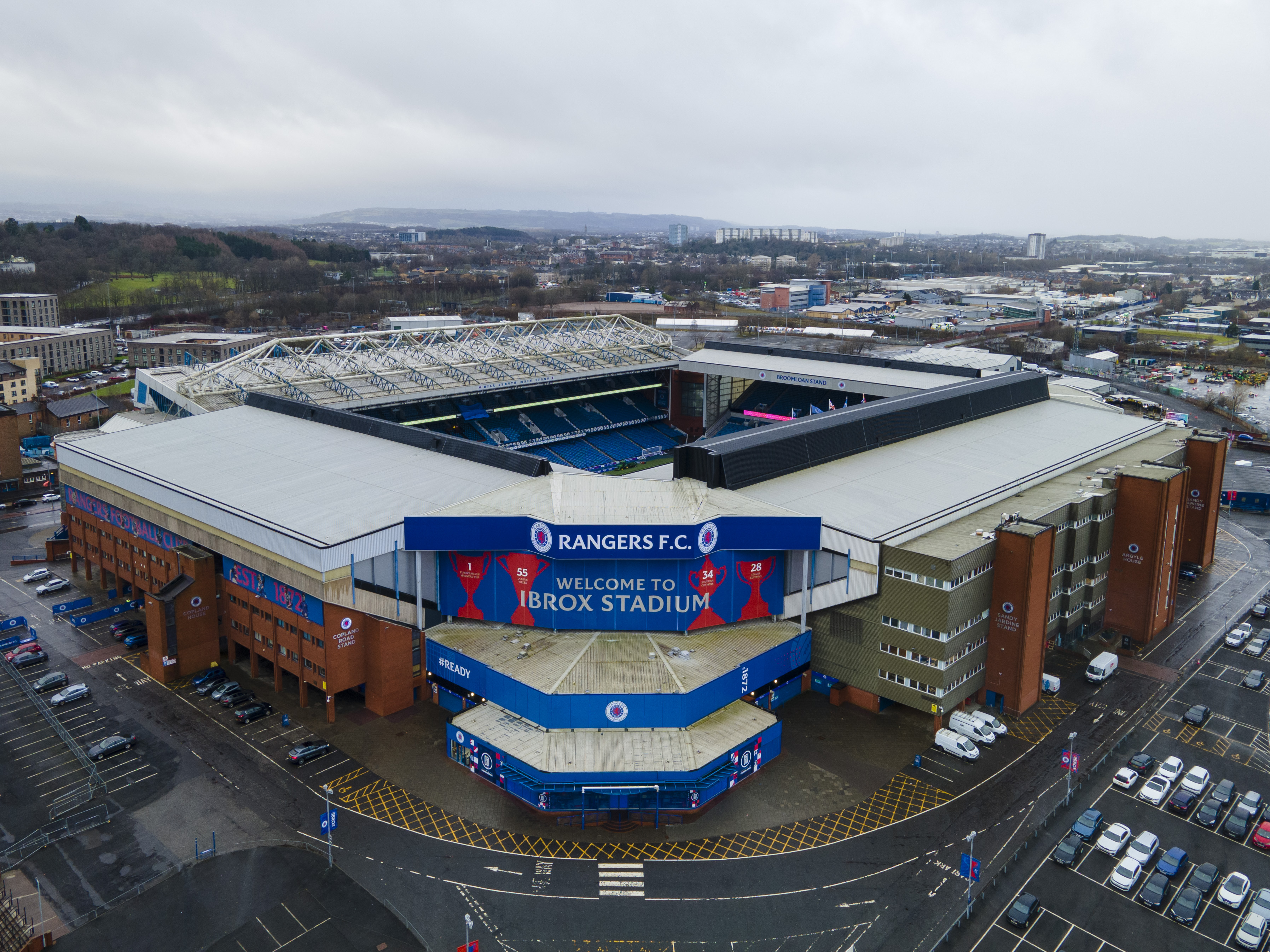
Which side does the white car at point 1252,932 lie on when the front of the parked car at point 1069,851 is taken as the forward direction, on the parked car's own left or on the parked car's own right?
on the parked car's own left

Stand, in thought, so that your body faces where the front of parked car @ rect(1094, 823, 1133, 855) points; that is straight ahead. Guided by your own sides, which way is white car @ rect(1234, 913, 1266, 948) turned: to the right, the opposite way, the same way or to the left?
the same way

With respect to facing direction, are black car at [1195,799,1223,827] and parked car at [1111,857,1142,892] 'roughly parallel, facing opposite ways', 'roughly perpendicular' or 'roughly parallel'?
roughly parallel

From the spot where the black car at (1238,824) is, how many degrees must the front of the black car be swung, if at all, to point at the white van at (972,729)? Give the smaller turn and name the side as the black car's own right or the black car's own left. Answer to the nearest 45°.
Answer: approximately 45° to the black car's own right

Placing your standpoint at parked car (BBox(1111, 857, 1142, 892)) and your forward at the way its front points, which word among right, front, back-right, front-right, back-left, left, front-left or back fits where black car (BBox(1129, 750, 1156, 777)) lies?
back-right

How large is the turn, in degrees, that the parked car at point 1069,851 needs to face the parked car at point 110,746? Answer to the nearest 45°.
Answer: approximately 45° to its right

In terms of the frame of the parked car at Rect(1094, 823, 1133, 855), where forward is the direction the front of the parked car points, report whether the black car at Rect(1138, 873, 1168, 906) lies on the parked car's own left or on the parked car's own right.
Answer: on the parked car's own left

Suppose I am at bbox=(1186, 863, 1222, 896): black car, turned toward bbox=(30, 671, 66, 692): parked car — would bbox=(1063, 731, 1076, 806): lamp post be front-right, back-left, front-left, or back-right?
front-right

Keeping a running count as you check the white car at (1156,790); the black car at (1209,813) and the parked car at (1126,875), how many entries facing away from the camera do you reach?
0

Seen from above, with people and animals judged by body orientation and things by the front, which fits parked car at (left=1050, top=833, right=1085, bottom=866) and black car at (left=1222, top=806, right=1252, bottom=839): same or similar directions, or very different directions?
same or similar directions

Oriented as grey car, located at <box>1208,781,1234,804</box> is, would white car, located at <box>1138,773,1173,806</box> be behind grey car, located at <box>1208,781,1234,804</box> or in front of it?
in front

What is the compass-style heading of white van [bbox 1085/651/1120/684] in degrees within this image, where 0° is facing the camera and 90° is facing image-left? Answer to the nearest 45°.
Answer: approximately 45°

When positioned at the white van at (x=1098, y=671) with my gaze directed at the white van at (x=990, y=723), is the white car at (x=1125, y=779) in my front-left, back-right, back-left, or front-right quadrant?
front-left
